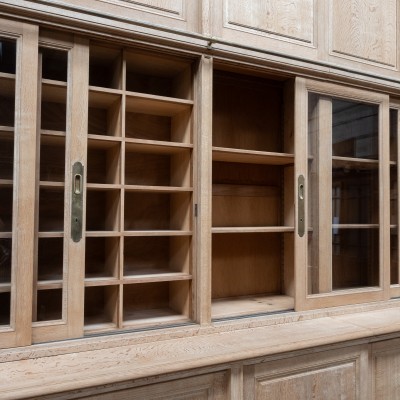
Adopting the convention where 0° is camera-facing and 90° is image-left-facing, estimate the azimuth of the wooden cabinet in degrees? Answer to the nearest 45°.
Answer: approximately 315°
